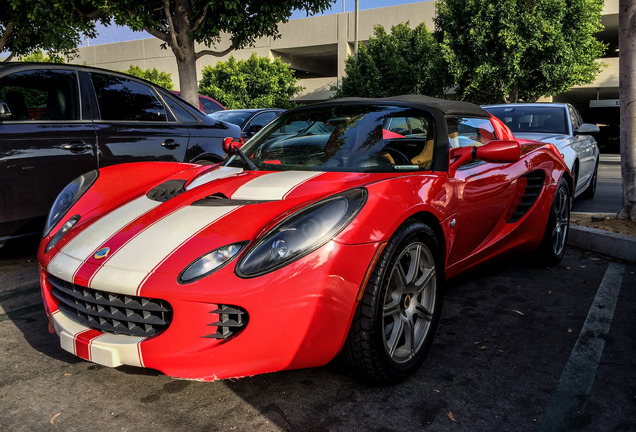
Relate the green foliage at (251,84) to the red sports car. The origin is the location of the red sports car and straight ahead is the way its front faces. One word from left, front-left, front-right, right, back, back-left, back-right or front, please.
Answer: back-right

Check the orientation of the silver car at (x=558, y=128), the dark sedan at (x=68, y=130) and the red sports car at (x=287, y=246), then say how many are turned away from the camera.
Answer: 0

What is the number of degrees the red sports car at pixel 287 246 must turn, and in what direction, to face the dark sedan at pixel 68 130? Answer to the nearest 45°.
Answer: approximately 90° to its right

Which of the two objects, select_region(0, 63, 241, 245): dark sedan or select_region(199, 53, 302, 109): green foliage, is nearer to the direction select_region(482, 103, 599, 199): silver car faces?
the dark sedan

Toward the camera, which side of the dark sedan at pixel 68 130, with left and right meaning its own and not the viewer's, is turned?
left

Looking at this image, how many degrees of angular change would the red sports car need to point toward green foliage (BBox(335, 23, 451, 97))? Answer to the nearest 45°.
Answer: approximately 135° to its right

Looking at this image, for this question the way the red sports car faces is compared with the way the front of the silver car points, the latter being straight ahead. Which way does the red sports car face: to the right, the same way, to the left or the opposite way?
the same way

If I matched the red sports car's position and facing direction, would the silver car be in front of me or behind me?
behind

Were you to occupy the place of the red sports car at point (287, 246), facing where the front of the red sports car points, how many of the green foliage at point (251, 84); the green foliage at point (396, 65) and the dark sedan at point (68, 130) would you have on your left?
0

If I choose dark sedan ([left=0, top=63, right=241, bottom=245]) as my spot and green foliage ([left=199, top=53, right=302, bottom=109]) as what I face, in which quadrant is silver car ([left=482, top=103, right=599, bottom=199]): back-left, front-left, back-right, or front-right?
front-right

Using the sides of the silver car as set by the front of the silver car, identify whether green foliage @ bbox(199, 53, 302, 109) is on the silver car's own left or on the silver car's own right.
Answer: on the silver car's own right

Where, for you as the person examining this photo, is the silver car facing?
facing the viewer and to the left of the viewer
